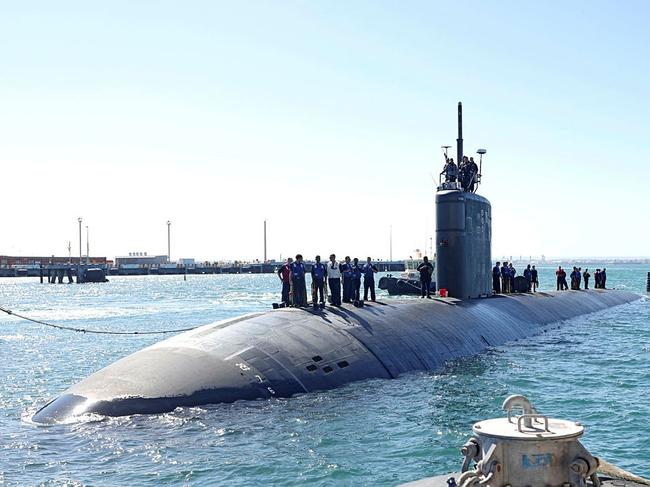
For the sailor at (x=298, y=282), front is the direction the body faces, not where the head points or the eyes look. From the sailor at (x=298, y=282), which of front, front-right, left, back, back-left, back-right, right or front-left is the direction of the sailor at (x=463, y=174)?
back-left

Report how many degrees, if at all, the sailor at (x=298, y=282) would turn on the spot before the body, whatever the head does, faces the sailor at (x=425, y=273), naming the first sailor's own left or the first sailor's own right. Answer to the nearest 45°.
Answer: approximately 135° to the first sailor's own left

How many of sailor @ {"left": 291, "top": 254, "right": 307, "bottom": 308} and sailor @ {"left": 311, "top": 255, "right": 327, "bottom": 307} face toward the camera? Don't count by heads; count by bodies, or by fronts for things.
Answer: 2

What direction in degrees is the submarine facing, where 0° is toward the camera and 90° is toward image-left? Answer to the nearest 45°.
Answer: approximately 45°

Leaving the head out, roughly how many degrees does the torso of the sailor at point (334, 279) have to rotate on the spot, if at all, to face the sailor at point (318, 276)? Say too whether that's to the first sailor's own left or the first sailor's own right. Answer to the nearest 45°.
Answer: approximately 45° to the first sailor's own right

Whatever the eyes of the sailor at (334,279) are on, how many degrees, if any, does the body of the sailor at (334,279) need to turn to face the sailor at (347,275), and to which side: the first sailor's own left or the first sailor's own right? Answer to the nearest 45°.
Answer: approximately 135° to the first sailor's own left

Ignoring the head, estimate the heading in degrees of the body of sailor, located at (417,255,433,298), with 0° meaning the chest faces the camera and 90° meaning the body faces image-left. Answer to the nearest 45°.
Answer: approximately 0°
